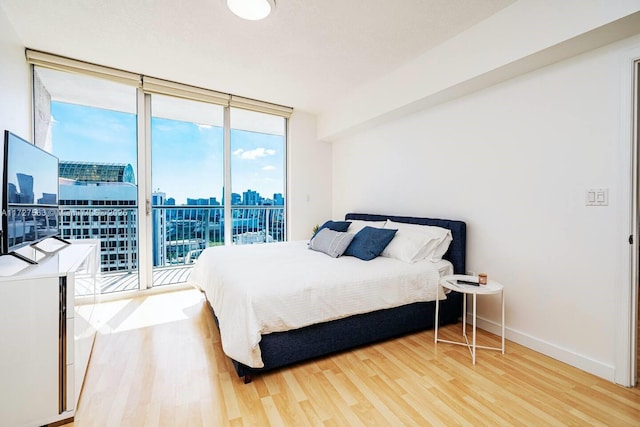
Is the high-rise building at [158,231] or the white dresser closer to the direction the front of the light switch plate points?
the white dresser

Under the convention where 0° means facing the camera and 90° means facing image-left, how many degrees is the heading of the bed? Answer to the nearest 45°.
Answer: approximately 45°

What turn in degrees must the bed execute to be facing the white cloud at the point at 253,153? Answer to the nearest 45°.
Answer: approximately 90° to its right

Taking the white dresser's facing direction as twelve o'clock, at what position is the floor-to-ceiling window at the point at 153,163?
The floor-to-ceiling window is roughly at 10 o'clock from the white dresser.

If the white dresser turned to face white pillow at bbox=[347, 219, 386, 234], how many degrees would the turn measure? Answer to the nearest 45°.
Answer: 0° — it already faces it

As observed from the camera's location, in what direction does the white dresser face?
facing to the right of the viewer

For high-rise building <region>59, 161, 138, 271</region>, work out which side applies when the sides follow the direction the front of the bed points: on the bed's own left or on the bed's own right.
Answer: on the bed's own right

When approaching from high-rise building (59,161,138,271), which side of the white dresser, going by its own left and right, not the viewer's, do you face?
left

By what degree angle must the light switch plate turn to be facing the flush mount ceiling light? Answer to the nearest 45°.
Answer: approximately 45° to its right

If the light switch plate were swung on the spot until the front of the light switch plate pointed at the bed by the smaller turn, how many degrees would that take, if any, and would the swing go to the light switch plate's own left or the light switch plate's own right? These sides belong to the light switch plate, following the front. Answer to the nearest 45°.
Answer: approximately 45° to the light switch plate's own right

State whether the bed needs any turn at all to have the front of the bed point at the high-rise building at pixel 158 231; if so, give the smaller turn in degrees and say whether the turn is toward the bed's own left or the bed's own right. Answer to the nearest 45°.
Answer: approximately 90° to the bed's own right
